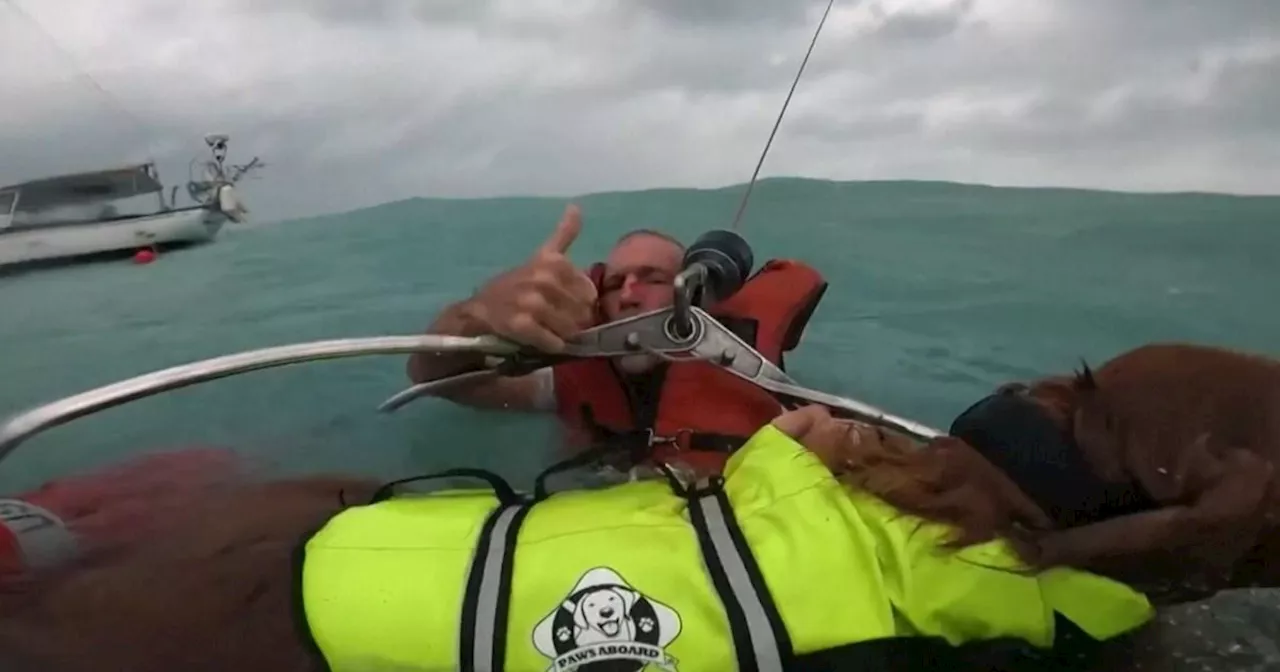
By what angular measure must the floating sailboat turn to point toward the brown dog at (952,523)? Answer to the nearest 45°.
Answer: approximately 90° to its left

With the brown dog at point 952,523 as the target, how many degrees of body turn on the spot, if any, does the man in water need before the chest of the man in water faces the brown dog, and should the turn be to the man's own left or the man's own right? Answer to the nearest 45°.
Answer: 0° — they already face it

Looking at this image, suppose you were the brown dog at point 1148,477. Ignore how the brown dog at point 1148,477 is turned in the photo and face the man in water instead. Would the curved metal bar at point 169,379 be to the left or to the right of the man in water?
left

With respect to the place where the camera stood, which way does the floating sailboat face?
facing to the left of the viewer

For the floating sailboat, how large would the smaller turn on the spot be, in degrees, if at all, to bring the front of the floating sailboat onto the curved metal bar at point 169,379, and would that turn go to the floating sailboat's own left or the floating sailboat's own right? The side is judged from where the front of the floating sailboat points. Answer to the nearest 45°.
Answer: approximately 90° to the floating sailboat's own left

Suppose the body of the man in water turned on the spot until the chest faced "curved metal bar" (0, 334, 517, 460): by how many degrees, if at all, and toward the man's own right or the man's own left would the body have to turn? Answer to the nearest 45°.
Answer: approximately 45° to the man's own right

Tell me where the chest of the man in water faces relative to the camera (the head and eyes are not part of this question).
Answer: toward the camera

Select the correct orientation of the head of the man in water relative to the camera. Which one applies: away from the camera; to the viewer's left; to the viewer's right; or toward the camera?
toward the camera

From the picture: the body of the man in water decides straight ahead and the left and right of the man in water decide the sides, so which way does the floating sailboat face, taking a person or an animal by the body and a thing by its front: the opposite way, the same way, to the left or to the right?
to the right

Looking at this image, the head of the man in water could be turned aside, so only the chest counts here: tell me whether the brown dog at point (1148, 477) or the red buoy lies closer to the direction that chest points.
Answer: the brown dog
